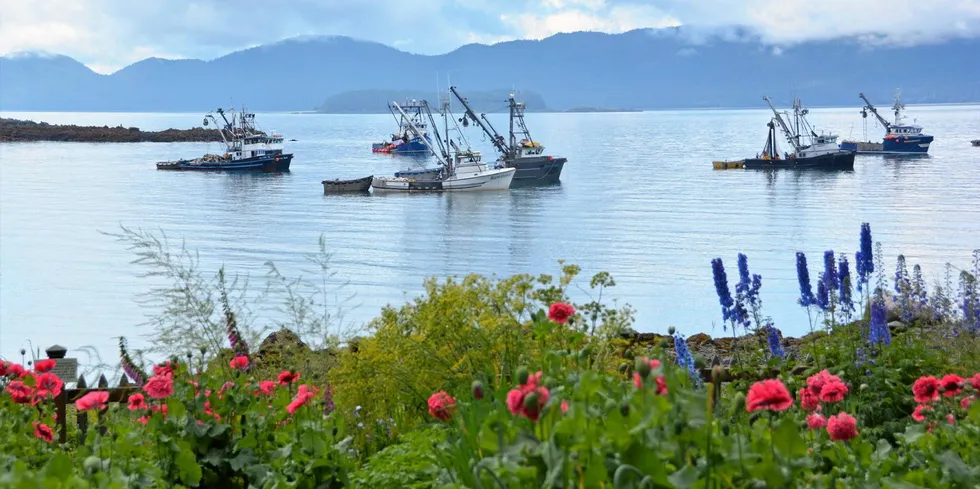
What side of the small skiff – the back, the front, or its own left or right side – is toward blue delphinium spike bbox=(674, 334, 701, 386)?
right

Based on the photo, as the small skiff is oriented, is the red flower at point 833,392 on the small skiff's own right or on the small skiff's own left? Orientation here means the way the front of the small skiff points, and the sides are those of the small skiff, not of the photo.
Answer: on the small skiff's own right

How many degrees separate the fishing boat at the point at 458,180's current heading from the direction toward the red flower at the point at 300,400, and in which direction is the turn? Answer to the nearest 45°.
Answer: approximately 90° to its right

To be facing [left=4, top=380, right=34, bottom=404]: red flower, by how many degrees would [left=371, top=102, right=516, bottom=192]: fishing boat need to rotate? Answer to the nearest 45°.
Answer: approximately 90° to its right

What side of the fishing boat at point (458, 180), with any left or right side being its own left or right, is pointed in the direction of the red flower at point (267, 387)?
right

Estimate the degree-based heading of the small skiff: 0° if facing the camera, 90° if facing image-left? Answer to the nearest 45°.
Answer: approximately 270°

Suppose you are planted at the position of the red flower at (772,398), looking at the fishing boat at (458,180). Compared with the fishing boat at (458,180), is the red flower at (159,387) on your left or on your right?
left

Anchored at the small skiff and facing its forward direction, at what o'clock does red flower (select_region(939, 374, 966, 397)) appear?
The red flower is roughly at 3 o'clock from the small skiff.

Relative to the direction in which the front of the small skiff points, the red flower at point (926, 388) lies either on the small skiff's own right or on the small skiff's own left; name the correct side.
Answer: on the small skiff's own right

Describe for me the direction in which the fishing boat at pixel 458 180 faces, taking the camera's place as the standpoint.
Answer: facing to the right of the viewer

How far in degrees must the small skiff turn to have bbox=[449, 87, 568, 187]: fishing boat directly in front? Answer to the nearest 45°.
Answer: approximately 45° to its left
